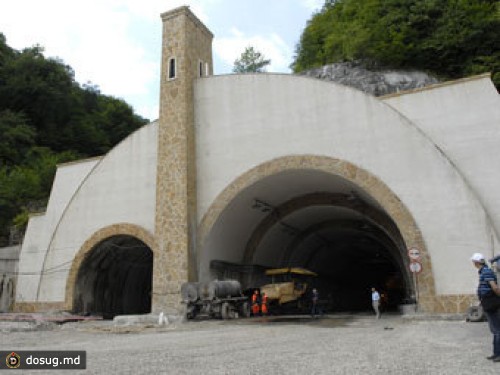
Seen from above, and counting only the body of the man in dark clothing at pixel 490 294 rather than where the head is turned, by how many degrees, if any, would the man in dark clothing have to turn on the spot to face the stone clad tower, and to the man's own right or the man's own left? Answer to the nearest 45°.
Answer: approximately 45° to the man's own right

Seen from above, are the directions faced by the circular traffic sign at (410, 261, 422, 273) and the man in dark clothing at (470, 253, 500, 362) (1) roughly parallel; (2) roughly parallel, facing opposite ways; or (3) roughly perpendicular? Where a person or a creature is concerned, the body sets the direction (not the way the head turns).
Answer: roughly perpendicular

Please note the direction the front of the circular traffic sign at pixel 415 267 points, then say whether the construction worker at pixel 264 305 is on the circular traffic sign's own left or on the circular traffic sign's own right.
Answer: on the circular traffic sign's own right

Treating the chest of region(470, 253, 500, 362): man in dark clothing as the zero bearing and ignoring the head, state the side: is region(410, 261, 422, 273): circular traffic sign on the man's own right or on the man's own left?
on the man's own right

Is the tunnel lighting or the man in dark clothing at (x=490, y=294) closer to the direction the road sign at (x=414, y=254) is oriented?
the man in dark clothing

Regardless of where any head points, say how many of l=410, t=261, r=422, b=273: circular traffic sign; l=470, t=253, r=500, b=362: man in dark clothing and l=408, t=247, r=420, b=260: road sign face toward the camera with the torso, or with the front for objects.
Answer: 2

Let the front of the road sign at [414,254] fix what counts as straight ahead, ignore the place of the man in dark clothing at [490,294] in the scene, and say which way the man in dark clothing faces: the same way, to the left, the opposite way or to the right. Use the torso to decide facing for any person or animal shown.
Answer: to the right

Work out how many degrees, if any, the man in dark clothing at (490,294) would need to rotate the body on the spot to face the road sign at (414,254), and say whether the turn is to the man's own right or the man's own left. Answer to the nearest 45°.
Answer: approximately 90° to the man's own right

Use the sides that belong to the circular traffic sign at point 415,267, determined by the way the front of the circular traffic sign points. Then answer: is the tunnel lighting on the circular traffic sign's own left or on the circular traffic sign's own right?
on the circular traffic sign's own right

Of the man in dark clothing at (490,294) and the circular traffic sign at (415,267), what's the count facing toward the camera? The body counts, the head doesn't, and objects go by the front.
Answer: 1

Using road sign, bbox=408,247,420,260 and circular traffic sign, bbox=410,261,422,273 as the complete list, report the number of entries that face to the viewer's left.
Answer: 0

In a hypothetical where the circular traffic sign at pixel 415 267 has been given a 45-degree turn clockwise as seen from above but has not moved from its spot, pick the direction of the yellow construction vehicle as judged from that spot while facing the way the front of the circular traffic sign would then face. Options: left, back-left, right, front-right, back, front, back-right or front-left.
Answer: right

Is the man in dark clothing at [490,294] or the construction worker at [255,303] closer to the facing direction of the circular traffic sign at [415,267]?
the man in dark clothing

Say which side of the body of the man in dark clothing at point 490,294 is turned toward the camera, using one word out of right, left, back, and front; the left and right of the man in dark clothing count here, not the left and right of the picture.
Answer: left
